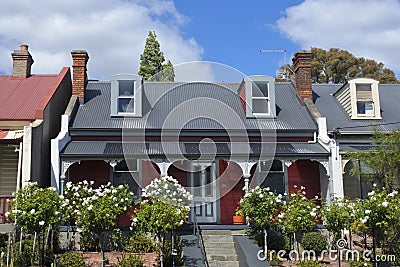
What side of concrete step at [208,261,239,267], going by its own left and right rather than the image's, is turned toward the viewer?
front

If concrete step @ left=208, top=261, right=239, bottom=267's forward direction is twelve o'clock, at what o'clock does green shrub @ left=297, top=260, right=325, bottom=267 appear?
The green shrub is roughly at 10 o'clock from the concrete step.

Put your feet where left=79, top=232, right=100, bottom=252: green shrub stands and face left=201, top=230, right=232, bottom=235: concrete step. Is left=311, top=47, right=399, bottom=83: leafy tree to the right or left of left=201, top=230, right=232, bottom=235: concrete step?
left

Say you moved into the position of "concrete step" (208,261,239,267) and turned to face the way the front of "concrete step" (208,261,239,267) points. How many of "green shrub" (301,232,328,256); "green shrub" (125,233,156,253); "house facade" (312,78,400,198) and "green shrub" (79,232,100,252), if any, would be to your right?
2

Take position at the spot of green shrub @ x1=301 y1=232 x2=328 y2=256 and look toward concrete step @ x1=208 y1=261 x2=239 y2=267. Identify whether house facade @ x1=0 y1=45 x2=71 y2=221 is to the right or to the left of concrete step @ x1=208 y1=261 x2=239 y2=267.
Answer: right

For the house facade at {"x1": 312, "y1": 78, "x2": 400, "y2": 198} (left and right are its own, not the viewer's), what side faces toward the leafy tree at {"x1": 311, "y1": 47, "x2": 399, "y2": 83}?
back

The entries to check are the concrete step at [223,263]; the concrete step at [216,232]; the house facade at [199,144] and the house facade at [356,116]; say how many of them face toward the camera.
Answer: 4

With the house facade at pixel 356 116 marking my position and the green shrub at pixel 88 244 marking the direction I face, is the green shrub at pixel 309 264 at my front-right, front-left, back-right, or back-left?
front-left

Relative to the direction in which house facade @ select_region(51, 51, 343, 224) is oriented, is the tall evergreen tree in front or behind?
behind

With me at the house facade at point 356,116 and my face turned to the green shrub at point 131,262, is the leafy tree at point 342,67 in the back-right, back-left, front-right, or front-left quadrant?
back-right

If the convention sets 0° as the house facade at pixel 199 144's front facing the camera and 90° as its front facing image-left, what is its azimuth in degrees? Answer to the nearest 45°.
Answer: approximately 0°

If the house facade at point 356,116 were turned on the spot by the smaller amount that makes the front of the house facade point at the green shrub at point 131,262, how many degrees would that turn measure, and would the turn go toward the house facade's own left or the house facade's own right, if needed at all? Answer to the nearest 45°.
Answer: approximately 45° to the house facade's own right
